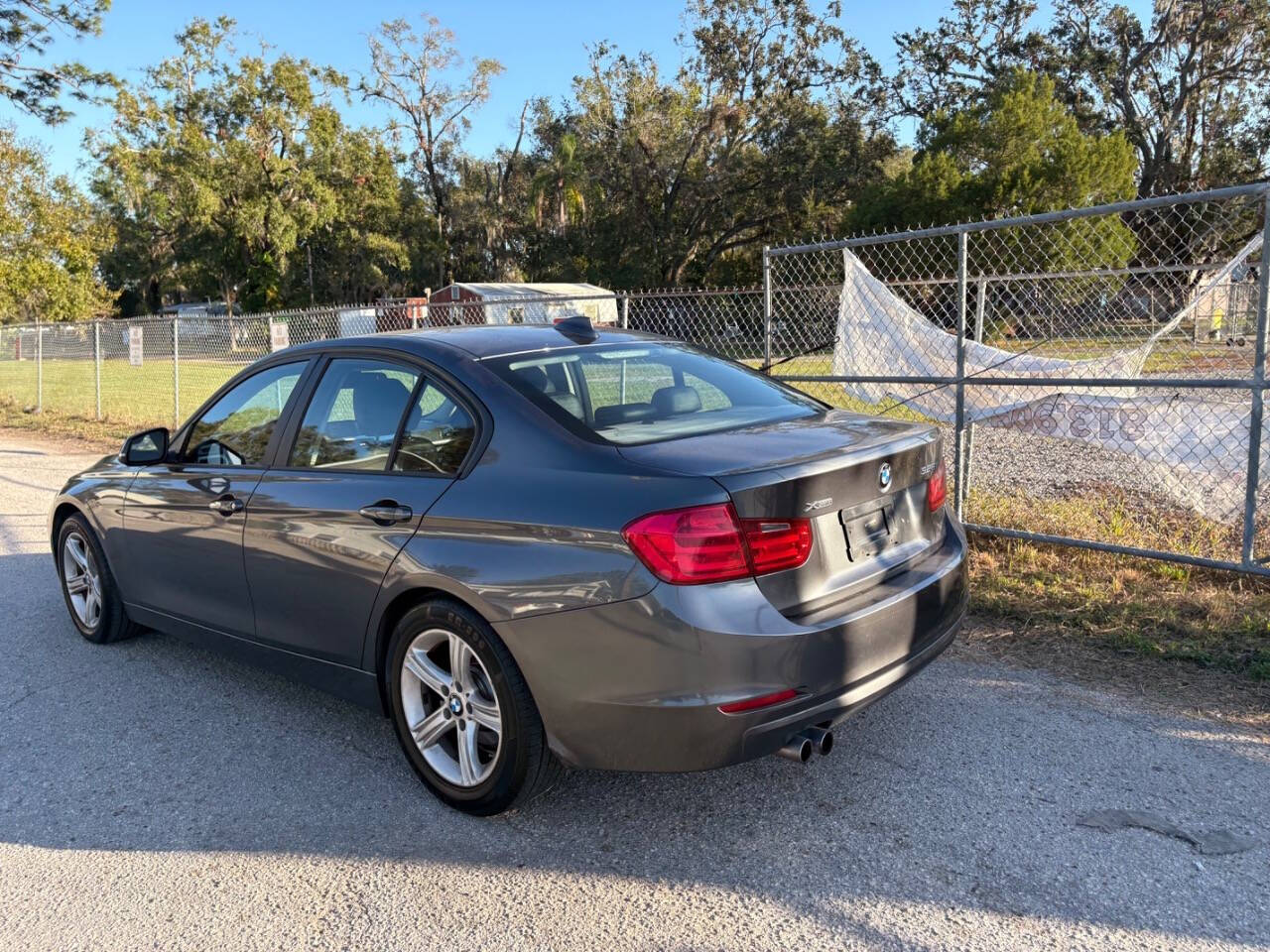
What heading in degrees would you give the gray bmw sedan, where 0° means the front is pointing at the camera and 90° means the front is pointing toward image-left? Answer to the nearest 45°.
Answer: approximately 135°

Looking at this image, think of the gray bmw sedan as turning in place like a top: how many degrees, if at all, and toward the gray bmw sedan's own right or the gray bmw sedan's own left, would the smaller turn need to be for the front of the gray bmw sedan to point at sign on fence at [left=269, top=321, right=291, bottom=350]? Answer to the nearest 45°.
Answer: approximately 45° to the gray bmw sedan's own right

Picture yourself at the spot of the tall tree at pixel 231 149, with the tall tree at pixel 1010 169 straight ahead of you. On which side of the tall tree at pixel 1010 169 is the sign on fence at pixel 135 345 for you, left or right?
right

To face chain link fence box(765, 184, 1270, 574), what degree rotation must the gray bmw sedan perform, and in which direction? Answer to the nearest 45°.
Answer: approximately 90° to its right

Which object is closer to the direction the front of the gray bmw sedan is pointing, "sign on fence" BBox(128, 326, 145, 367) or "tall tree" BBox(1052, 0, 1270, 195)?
the sign on fence

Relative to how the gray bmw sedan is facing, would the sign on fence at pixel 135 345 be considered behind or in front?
in front

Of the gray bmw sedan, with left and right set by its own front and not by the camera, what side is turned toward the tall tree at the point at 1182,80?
right

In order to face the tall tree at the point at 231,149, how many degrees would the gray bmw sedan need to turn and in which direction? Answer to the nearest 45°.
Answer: approximately 45° to its right

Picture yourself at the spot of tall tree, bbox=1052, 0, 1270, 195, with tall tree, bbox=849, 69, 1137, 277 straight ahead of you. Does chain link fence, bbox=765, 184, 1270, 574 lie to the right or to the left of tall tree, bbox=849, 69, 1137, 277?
left
